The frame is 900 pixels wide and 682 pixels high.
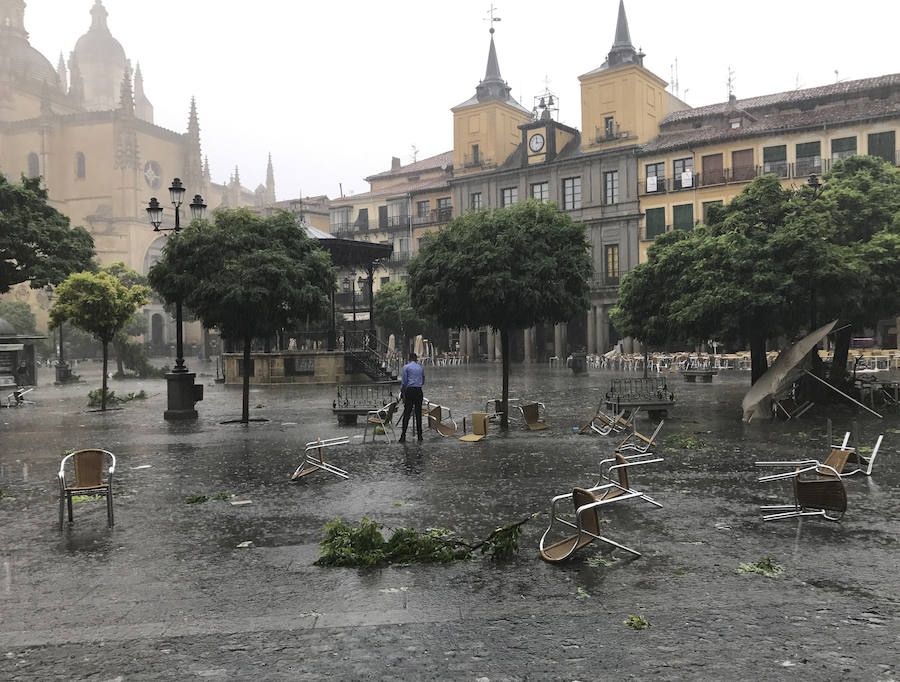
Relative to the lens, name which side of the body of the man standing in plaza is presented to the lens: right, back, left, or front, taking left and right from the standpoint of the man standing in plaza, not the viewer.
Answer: back

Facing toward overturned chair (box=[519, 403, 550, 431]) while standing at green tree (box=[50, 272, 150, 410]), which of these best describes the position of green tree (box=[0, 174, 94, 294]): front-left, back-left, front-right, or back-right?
back-left

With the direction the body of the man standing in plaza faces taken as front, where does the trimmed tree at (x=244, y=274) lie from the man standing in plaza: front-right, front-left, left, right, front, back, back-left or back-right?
front-left

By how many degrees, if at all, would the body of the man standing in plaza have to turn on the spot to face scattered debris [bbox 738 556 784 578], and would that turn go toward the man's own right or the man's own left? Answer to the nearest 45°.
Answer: approximately 180°

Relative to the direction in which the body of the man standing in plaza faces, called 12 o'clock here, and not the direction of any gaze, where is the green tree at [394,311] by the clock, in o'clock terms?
The green tree is roughly at 12 o'clock from the man standing in plaza.

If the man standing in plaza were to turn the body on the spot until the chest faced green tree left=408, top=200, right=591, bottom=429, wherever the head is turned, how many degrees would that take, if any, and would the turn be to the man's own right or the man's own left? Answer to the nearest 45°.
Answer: approximately 45° to the man's own right

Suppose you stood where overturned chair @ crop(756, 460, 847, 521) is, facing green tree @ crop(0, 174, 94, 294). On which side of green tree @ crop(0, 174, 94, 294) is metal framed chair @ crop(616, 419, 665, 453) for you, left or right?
right

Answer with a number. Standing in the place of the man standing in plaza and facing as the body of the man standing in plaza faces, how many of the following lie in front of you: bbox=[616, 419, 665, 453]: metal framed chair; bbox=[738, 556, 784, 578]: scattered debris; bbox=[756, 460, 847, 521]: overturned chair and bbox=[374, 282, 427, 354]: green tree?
1

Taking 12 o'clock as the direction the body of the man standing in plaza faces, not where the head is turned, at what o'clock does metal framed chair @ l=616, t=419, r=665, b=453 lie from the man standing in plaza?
The metal framed chair is roughly at 4 o'clock from the man standing in plaza.

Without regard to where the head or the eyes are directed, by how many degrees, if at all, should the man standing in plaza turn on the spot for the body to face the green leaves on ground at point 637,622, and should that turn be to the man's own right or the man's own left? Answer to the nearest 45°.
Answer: approximately 180°

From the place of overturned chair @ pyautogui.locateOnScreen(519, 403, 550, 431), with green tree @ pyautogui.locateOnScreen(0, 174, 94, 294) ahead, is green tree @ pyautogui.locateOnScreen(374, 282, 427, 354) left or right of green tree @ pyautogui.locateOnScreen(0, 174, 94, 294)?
right

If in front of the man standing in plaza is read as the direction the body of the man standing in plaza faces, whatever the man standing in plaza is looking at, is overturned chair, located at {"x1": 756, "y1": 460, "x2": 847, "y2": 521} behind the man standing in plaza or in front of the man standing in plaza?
behind
